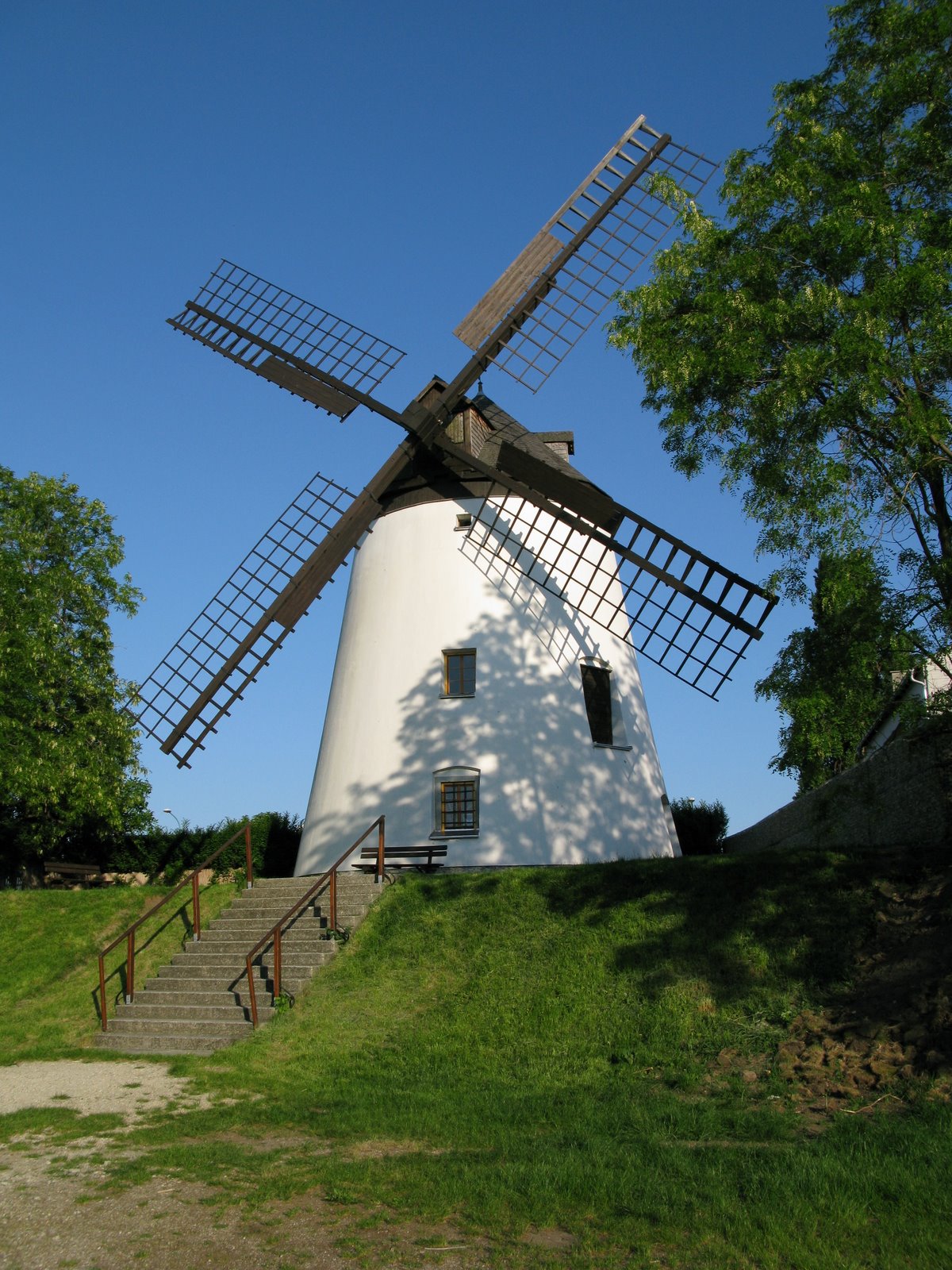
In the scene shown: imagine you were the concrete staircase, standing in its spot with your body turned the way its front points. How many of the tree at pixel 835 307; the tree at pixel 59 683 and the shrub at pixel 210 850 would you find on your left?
1

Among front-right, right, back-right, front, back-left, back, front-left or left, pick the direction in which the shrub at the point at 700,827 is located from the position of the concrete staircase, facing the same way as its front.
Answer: back

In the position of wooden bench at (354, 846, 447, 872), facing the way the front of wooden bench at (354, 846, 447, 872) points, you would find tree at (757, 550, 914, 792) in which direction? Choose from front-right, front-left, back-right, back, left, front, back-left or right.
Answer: back-left

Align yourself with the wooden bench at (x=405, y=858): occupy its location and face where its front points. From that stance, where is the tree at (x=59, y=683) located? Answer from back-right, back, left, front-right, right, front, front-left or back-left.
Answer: back-right

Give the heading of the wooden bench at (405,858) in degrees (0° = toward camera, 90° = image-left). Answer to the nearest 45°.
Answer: approximately 0°

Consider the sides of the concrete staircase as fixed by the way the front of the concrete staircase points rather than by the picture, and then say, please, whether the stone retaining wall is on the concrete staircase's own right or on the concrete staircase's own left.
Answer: on the concrete staircase's own left

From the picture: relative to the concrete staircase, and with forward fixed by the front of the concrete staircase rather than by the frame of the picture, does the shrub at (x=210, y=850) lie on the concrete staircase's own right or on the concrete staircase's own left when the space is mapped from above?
on the concrete staircase's own right

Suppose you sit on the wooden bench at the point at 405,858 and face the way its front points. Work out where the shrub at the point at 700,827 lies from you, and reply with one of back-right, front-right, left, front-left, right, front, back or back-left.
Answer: back-left

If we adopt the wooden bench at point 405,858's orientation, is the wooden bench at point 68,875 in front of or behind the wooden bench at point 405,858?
behind

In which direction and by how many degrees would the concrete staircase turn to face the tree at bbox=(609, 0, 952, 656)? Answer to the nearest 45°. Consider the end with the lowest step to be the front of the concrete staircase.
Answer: approximately 90° to its left

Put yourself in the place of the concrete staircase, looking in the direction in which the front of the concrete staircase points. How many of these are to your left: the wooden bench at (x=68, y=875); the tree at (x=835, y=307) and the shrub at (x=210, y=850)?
1

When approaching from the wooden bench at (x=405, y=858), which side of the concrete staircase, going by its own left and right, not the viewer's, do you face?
back

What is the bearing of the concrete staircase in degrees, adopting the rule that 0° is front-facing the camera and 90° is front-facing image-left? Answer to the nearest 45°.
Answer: approximately 45°
